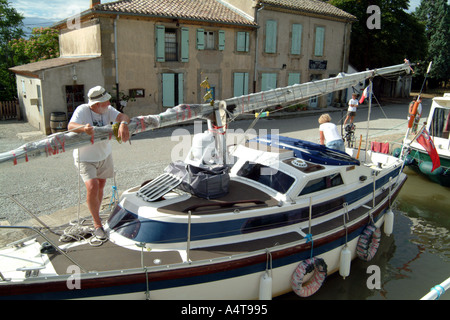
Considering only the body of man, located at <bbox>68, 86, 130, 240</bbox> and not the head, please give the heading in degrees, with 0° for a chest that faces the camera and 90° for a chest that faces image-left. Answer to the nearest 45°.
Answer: approximately 315°

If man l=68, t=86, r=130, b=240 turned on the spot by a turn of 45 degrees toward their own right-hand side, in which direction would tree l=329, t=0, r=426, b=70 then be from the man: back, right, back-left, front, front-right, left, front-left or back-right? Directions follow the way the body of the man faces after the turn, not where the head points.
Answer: back-left

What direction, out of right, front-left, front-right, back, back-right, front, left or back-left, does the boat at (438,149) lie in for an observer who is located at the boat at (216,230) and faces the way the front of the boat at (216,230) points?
back

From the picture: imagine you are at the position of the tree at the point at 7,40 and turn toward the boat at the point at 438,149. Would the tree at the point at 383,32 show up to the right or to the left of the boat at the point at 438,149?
left

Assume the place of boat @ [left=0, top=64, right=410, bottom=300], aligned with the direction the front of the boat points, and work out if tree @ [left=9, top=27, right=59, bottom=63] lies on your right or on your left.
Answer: on your right

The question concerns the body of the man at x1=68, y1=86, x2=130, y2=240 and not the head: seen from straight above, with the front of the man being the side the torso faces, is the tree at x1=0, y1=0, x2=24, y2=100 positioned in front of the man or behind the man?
behind

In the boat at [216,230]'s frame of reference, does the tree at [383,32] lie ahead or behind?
behind

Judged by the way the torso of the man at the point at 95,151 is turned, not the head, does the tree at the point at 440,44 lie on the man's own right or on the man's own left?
on the man's own left

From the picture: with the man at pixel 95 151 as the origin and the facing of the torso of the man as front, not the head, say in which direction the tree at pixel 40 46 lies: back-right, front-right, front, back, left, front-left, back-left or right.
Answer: back-left
